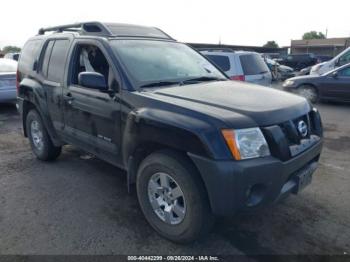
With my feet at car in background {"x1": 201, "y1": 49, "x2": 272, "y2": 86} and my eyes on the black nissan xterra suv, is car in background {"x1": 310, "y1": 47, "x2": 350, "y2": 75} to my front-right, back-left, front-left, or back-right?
back-left

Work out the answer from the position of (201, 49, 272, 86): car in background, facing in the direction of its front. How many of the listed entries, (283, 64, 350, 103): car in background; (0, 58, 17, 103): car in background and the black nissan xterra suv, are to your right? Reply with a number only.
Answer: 1

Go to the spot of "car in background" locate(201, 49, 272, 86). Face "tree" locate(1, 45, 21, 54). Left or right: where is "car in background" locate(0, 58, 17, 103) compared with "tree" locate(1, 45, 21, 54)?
left

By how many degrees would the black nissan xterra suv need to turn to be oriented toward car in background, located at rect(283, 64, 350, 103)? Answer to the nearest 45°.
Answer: approximately 90° to its left

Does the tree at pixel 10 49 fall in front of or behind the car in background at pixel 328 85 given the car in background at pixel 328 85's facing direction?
in front

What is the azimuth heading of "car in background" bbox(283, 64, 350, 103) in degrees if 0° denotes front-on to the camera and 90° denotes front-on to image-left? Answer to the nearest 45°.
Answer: approximately 90°

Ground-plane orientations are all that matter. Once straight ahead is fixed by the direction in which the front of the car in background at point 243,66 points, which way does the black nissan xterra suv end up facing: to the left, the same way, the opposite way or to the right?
the opposite way

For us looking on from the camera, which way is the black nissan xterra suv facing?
facing the viewer and to the right of the viewer

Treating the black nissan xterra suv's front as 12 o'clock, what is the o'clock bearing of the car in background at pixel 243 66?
The car in background is roughly at 8 o'clock from the black nissan xterra suv.

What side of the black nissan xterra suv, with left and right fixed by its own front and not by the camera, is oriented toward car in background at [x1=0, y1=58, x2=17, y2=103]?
back

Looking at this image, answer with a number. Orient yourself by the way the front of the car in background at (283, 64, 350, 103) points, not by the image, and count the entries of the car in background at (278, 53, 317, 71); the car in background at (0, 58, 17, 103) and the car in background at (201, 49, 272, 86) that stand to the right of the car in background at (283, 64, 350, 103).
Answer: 1

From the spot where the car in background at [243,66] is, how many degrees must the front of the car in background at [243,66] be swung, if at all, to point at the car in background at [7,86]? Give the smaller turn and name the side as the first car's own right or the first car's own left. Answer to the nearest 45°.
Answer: approximately 45° to the first car's own left

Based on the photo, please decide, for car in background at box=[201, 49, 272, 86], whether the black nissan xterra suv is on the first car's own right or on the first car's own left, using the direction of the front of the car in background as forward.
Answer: on the first car's own left

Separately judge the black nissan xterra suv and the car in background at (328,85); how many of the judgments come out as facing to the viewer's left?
1

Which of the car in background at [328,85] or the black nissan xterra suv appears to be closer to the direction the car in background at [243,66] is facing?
the car in background

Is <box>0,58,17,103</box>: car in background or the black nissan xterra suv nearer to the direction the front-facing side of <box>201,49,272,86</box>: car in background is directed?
the car in background

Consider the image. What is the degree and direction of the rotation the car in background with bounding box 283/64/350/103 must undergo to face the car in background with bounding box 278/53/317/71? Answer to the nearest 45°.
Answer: approximately 90° to its right
